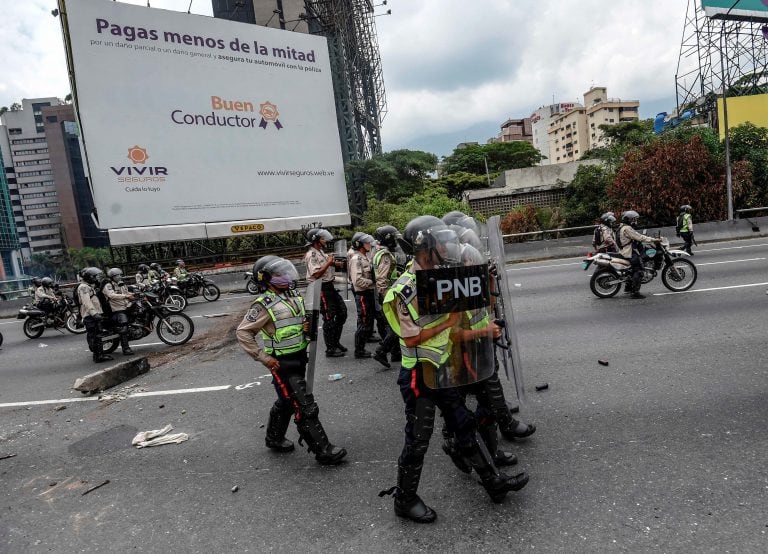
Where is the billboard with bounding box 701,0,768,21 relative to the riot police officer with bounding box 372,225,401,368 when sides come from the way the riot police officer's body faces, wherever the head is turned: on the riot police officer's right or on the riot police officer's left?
on the riot police officer's left

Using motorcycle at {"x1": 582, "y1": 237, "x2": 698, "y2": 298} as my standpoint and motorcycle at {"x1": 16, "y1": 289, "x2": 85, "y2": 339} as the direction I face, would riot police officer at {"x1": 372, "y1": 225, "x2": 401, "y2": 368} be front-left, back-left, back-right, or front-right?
front-left

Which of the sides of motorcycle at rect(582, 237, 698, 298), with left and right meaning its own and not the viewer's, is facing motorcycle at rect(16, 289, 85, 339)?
back

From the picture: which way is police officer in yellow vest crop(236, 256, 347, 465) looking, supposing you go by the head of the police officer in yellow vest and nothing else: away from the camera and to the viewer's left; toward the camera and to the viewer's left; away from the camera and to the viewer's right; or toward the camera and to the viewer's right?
toward the camera and to the viewer's right

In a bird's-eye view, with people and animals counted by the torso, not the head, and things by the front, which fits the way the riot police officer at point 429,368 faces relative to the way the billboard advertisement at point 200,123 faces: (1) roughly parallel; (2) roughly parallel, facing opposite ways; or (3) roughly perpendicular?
roughly parallel

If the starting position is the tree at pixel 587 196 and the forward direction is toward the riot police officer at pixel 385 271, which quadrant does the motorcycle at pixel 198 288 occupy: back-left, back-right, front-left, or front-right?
front-right
